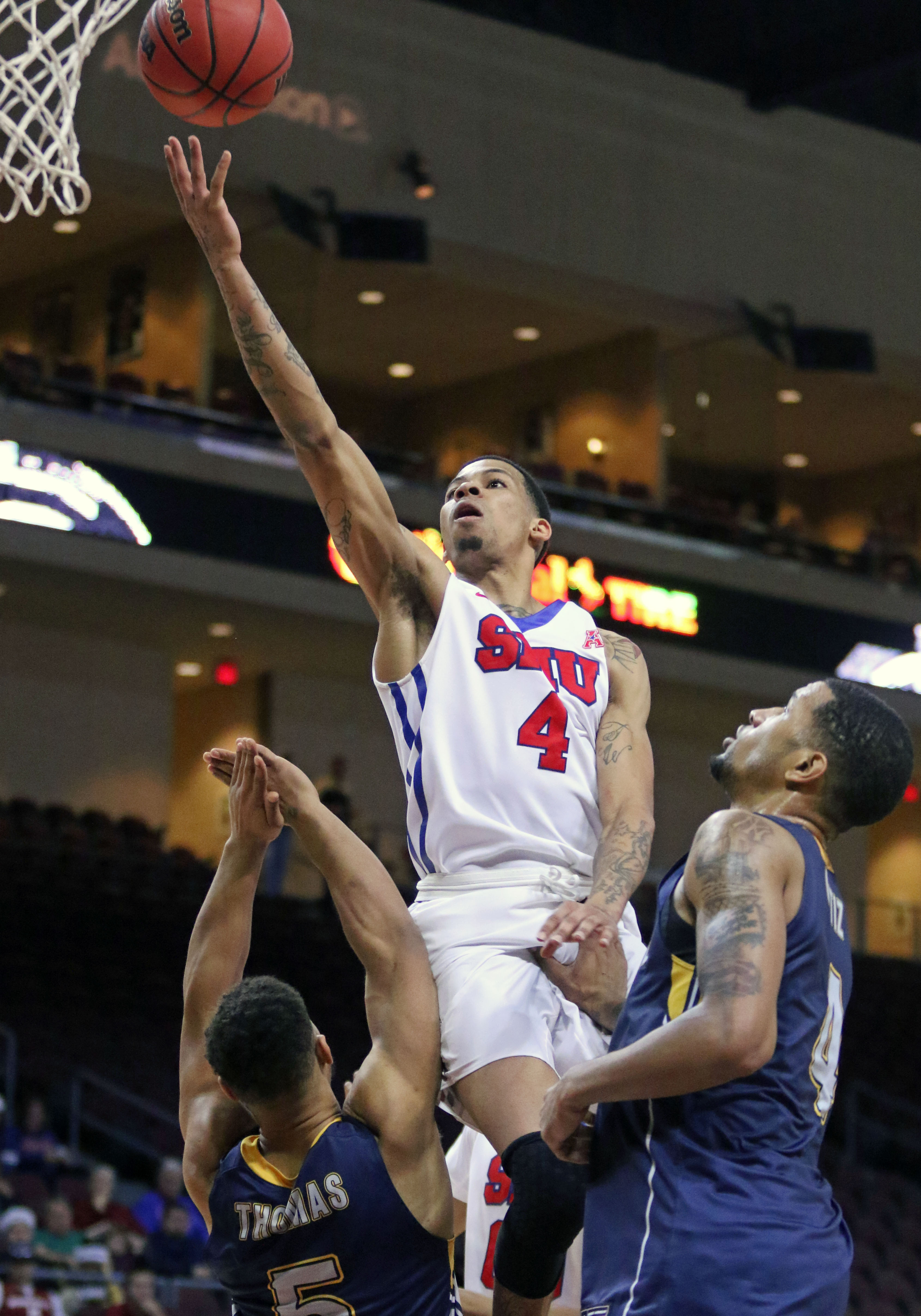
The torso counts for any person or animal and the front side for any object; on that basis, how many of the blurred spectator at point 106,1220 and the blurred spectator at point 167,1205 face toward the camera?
2

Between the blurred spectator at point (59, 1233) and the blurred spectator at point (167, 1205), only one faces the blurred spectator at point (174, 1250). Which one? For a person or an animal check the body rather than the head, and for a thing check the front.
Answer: the blurred spectator at point (167, 1205)

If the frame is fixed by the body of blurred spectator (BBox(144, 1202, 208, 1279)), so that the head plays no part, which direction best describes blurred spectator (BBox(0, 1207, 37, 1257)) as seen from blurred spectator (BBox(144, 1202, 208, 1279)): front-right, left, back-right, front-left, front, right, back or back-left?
front-right

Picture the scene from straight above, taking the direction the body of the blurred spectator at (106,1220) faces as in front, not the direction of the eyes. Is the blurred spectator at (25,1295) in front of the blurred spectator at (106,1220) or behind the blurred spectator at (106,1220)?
in front

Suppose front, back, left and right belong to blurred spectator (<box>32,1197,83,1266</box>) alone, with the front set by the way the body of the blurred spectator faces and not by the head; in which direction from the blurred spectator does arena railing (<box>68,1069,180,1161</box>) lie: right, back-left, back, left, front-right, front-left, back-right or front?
back

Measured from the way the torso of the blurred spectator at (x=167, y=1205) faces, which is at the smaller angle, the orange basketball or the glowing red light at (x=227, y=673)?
the orange basketball

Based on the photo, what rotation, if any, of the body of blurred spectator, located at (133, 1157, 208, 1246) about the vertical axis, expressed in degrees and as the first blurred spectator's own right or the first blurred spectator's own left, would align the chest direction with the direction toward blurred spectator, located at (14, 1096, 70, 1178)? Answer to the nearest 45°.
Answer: approximately 135° to the first blurred spectator's own right

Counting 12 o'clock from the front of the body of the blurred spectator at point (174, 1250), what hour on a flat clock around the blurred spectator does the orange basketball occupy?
The orange basketball is roughly at 12 o'clock from the blurred spectator.

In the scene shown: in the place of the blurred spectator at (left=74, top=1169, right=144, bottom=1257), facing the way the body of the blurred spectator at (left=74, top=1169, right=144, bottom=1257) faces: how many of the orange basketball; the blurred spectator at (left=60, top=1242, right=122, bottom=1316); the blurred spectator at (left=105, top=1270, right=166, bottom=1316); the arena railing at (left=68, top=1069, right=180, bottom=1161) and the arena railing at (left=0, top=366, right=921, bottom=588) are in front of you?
3
